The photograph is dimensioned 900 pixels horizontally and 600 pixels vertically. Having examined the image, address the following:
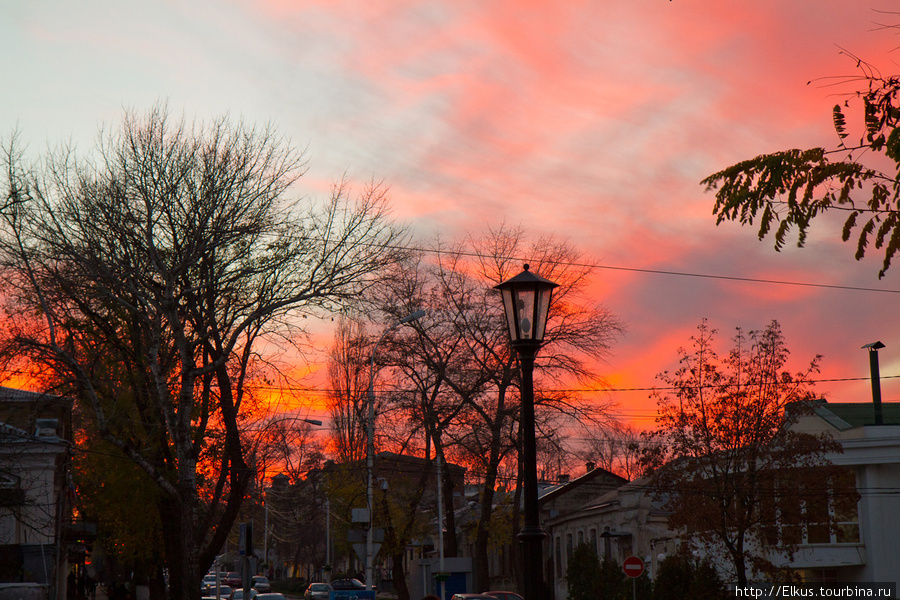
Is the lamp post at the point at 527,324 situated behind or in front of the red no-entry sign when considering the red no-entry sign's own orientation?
in front

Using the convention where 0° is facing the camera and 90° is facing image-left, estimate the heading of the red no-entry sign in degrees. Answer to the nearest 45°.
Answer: approximately 0°

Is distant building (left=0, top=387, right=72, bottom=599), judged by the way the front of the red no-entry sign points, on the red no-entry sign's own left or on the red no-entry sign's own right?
on the red no-entry sign's own right

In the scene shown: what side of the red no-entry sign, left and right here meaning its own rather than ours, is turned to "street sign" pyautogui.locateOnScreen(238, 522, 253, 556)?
right
